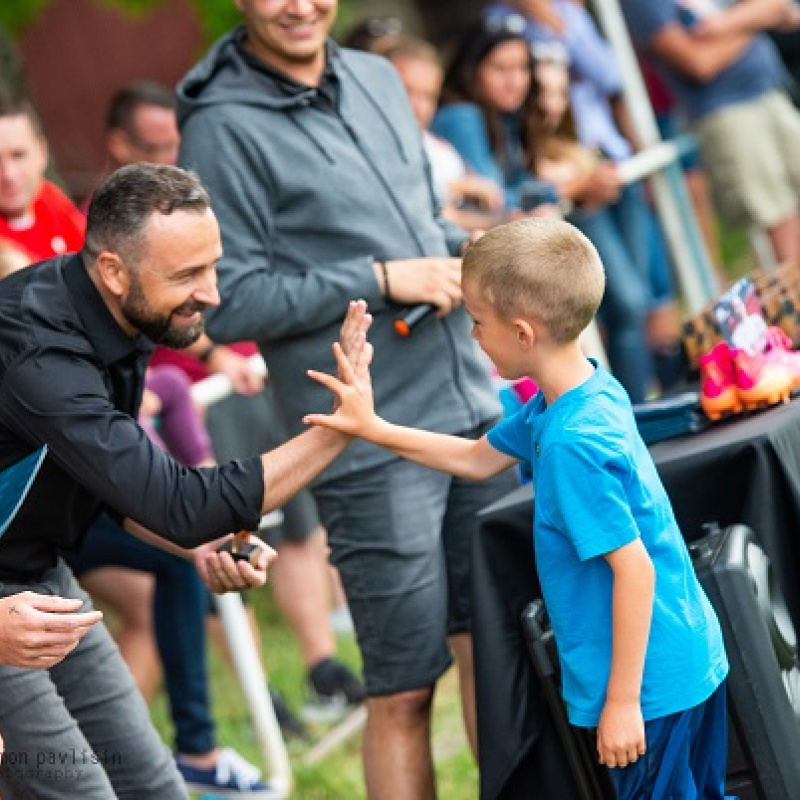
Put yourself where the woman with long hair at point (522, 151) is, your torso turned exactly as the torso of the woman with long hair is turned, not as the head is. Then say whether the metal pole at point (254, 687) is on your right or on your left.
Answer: on your right

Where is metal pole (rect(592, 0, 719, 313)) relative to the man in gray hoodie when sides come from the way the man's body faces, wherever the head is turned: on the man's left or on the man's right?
on the man's left

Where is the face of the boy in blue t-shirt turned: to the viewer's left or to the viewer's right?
to the viewer's left

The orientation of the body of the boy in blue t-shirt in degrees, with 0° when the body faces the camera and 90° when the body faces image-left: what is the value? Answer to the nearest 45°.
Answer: approximately 90°

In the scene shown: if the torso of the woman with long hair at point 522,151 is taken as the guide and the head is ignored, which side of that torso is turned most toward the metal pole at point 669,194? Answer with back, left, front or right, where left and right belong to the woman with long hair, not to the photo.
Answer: left

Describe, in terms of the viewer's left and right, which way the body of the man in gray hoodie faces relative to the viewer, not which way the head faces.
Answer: facing the viewer and to the right of the viewer

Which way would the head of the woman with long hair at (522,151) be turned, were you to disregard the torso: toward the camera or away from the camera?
toward the camera

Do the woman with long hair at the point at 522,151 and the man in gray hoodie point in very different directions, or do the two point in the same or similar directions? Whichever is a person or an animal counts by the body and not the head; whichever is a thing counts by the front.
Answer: same or similar directions

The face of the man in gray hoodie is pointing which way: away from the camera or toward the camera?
toward the camera

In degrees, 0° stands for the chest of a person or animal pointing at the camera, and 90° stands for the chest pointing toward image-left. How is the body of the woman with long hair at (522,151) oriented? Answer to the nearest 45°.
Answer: approximately 315°

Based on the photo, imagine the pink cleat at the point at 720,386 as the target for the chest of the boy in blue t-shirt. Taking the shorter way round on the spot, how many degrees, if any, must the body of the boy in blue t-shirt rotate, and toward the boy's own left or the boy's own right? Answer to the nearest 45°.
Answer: approximately 135° to the boy's own right

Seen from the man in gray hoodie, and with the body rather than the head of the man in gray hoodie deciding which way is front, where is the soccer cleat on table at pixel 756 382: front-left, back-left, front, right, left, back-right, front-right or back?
front-left

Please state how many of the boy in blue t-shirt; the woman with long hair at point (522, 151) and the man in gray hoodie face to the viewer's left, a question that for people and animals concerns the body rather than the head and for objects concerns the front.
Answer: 1
